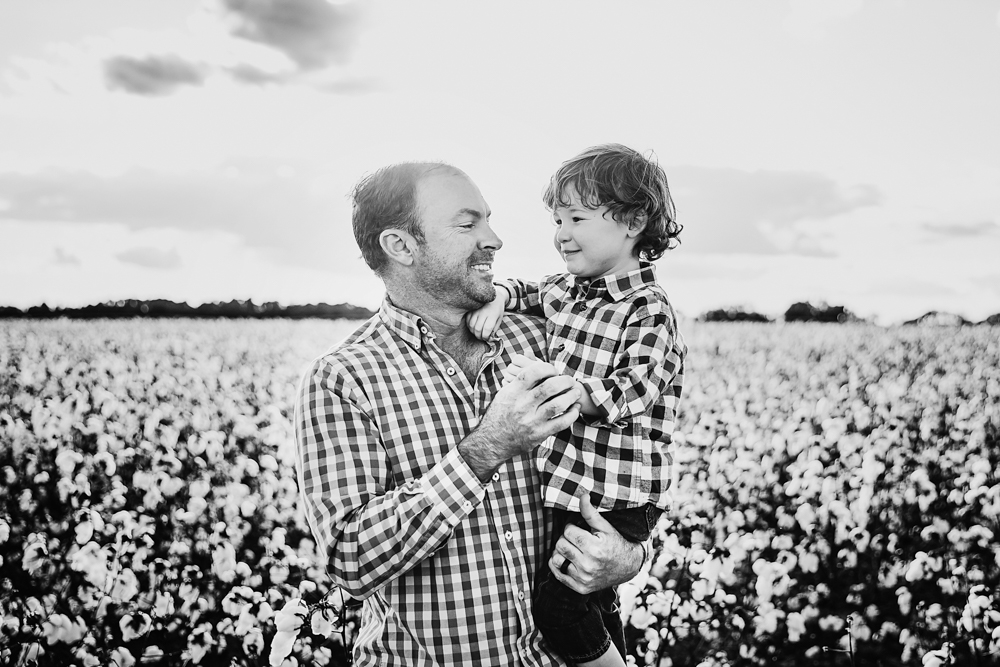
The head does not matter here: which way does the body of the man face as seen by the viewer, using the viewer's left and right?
facing the viewer and to the right of the viewer

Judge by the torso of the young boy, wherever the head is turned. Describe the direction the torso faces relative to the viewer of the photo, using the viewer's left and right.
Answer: facing the viewer and to the left of the viewer

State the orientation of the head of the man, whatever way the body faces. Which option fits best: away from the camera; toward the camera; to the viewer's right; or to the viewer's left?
to the viewer's right
